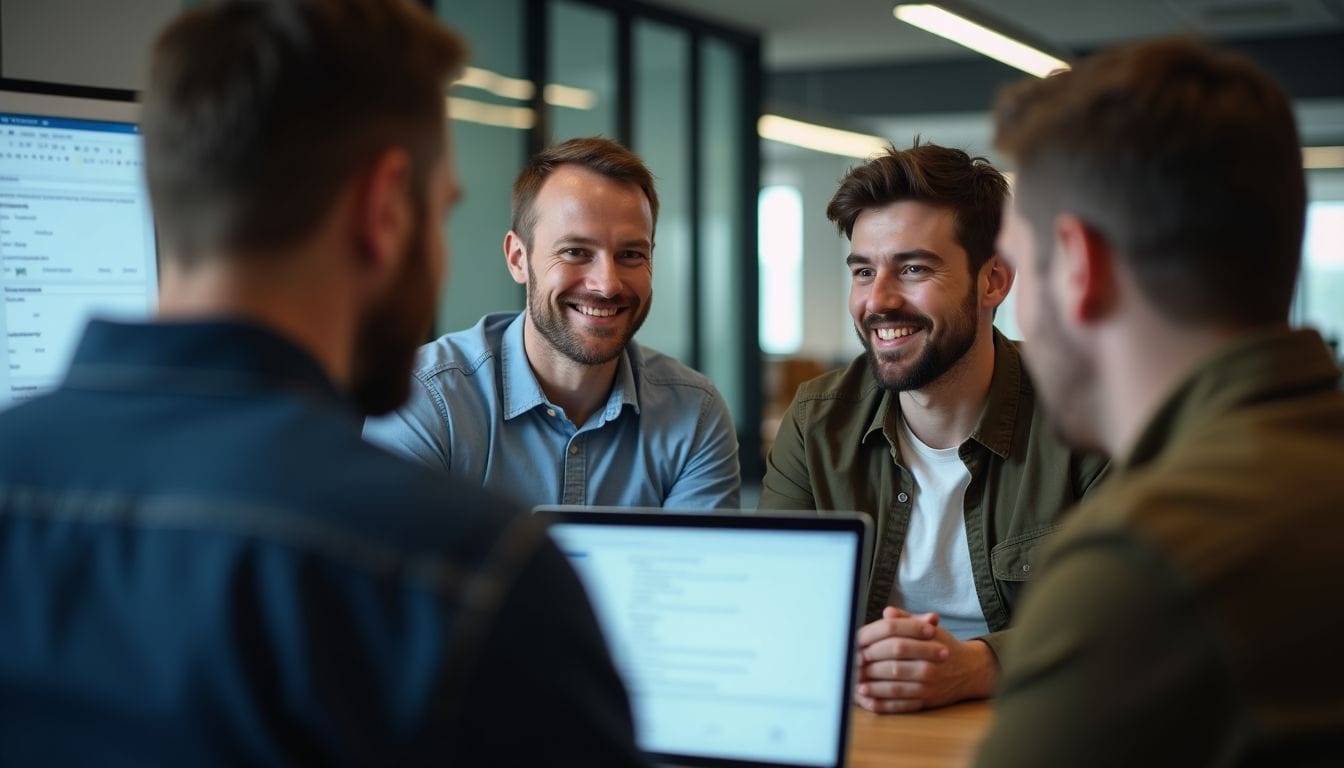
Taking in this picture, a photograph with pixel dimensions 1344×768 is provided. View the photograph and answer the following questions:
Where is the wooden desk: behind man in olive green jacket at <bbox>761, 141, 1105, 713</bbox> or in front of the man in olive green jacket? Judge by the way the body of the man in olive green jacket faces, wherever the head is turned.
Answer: in front

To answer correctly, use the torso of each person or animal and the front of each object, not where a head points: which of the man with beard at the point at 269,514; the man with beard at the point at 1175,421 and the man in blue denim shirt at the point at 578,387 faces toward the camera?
the man in blue denim shirt

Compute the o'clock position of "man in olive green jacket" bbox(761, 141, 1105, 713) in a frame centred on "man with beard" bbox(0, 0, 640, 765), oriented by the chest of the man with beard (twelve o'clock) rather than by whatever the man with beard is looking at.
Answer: The man in olive green jacket is roughly at 12 o'clock from the man with beard.

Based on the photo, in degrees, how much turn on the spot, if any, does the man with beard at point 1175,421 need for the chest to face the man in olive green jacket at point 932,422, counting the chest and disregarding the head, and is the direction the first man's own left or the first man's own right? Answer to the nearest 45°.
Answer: approximately 45° to the first man's own right

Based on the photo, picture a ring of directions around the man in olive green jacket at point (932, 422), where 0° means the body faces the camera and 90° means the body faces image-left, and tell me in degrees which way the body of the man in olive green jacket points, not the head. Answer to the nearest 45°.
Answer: approximately 45°

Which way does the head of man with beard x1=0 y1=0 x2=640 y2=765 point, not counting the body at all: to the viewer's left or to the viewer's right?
to the viewer's right

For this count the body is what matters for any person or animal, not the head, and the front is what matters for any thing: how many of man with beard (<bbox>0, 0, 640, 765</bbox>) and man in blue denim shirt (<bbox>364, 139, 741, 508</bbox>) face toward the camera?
1

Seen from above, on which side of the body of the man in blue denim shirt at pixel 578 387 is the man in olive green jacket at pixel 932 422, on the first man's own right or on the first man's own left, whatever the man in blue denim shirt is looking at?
on the first man's own left

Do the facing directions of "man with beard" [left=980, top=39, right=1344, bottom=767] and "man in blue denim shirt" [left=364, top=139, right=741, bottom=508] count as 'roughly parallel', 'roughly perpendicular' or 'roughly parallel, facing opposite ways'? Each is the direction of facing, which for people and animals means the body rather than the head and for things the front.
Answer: roughly parallel, facing opposite ways

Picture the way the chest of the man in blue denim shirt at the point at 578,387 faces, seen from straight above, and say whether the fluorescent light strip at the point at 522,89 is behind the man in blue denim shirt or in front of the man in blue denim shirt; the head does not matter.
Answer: behind

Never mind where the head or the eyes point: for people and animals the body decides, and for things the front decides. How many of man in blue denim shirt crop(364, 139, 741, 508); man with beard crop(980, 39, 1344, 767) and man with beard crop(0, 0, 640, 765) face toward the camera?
1

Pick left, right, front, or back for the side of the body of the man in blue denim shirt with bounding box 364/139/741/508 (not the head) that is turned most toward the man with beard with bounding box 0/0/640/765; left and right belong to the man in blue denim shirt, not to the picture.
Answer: front

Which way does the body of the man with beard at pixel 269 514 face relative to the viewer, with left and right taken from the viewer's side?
facing away from the viewer and to the right of the viewer

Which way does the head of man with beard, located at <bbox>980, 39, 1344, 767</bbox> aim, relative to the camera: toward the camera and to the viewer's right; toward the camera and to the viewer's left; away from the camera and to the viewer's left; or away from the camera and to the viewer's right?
away from the camera and to the viewer's left

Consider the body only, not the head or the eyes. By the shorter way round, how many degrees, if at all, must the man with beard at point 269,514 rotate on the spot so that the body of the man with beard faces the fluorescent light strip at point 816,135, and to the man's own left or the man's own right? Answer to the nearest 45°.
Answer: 0° — they already face it

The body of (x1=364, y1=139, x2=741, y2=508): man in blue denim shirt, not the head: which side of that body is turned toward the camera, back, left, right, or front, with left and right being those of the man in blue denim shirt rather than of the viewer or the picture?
front

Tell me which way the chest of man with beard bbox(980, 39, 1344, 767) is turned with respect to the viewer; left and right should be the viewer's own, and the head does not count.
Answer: facing away from the viewer and to the left of the viewer

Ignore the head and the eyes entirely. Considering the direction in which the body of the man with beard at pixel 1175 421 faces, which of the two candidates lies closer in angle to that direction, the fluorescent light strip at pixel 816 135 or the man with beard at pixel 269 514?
the fluorescent light strip

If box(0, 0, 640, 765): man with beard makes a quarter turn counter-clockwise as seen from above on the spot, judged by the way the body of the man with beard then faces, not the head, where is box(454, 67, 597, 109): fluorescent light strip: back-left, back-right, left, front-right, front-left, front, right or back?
front-right

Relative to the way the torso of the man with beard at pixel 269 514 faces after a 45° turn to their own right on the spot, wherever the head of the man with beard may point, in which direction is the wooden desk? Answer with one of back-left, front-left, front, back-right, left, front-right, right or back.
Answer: front-left
